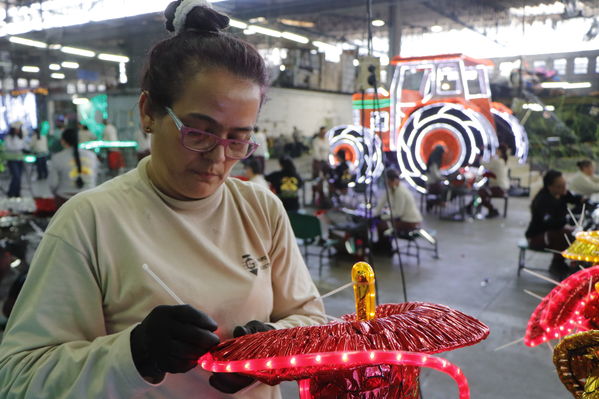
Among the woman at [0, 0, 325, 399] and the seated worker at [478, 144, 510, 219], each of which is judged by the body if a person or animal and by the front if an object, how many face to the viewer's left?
1

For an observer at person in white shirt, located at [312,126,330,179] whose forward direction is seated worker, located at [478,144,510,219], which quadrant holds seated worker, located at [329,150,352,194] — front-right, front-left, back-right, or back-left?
front-right

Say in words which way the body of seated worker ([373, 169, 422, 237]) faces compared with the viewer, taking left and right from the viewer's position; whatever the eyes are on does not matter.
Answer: facing to the left of the viewer

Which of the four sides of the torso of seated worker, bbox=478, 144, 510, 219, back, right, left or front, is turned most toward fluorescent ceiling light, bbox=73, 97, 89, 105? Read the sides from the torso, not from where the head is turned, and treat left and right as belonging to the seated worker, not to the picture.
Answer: front

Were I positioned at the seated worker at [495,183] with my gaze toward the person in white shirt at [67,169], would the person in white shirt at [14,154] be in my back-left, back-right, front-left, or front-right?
front-right

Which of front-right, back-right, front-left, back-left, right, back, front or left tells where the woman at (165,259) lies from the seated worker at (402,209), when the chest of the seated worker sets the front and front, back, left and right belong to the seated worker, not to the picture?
left

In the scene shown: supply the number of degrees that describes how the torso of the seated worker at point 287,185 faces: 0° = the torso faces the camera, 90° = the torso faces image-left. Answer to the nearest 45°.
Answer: approximately 135°

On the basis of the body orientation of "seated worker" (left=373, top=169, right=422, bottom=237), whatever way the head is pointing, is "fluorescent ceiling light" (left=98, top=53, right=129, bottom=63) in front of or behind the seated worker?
in front

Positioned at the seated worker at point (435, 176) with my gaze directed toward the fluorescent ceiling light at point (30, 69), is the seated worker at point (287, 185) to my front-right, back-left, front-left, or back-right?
front-left

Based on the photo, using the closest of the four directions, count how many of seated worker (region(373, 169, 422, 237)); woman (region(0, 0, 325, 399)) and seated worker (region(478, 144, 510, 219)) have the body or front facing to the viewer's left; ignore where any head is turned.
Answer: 2

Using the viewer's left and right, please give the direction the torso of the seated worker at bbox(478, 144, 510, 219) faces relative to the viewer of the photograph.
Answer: facing to the left of the viewer

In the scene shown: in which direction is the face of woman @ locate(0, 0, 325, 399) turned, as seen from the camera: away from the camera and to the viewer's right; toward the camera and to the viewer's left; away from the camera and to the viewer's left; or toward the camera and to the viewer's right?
toward the camera and to the viewer's right
